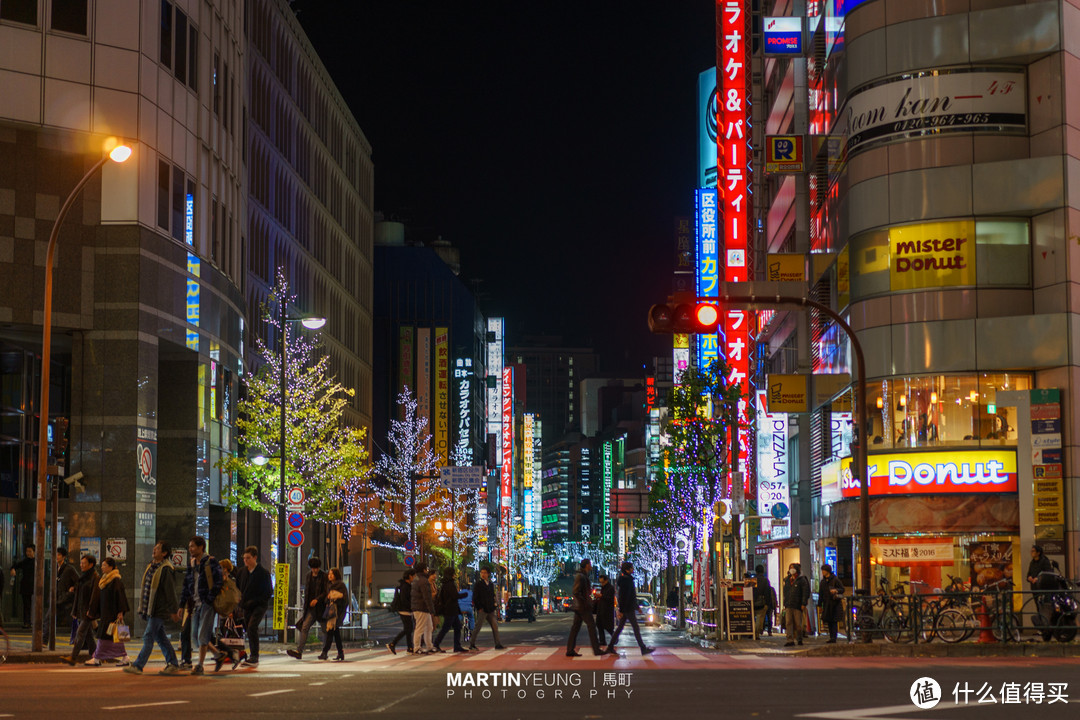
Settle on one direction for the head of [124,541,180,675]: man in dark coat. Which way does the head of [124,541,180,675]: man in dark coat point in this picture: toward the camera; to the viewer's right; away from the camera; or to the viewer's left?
to the viewer's left

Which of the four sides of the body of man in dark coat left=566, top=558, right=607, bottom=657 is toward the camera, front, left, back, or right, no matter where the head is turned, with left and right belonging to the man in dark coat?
right

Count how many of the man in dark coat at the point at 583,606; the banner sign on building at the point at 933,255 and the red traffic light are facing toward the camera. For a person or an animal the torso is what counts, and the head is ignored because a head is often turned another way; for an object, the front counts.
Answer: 2

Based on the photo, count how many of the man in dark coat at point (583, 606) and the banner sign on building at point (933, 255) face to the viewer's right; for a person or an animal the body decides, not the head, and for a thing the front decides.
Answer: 1

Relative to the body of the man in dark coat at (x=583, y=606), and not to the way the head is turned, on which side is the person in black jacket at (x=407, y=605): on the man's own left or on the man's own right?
on the man's own left

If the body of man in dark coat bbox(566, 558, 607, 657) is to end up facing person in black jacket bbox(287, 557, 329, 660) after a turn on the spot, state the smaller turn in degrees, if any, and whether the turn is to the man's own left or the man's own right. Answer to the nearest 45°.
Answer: approximately 180°

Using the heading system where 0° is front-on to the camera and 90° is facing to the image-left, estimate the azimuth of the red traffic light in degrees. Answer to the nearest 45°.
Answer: approximately 0°
